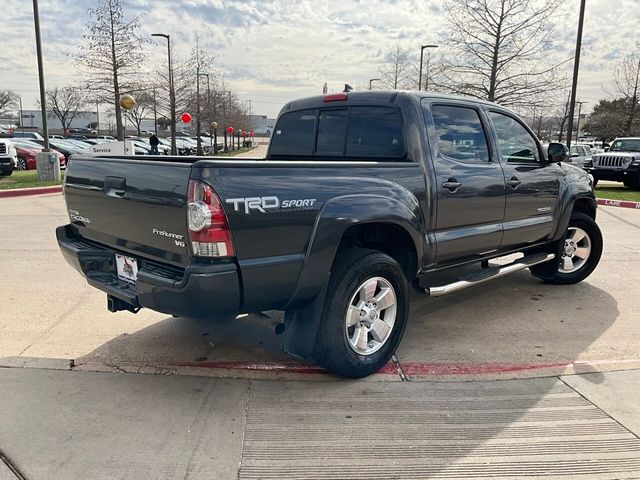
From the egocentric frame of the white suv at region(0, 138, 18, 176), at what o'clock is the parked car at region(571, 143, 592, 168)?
The parked car is roughly at 11 o'clock from the white suv.

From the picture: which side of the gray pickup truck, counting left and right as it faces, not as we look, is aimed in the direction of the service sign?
left

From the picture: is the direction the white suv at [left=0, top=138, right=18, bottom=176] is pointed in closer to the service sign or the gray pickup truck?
the gray pickup truck

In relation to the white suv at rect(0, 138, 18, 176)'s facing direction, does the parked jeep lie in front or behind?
in front

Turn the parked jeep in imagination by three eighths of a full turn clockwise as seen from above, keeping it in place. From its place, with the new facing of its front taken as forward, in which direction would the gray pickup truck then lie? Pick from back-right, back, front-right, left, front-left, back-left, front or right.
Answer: back

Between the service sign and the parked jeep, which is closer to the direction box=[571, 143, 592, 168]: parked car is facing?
the service sign

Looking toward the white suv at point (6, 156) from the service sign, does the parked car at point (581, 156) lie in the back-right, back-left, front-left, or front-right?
back-right

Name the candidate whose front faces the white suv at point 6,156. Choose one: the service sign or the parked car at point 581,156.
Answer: the parked car

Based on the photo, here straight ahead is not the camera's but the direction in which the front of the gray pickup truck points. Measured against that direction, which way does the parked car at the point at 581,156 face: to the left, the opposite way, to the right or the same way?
the opposite way

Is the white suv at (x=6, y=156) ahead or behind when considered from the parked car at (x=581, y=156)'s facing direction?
ahead

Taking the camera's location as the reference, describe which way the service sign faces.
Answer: facing the viewer

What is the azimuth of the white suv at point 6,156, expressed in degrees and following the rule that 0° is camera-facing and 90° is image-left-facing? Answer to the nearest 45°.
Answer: approximately 315°

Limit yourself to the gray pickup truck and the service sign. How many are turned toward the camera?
1

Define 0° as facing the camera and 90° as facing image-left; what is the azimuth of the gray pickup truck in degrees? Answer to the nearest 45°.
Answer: approximately 225°

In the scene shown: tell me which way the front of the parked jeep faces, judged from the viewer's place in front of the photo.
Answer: facing the viewer and to the left of the viewer
